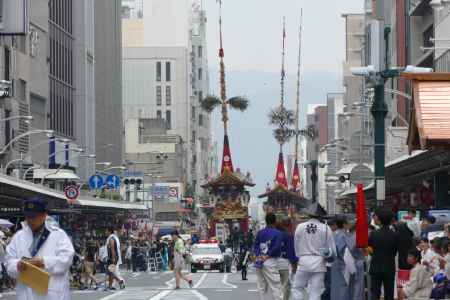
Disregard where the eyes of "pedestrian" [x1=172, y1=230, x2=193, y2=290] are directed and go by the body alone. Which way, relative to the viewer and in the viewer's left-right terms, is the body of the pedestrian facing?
facing to the left of the viewer

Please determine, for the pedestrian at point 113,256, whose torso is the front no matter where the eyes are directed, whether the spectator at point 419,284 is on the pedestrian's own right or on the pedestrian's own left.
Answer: on the pedestrian's own left

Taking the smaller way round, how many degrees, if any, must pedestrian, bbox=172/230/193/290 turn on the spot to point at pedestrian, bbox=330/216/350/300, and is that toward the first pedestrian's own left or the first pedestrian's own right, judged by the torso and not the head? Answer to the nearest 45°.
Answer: approximately 90° to the first pedestrian's own left

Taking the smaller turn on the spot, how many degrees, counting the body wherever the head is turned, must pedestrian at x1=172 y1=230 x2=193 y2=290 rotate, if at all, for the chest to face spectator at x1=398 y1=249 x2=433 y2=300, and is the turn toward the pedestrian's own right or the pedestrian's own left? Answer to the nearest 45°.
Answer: approximately 90° to the pedestrian's own left

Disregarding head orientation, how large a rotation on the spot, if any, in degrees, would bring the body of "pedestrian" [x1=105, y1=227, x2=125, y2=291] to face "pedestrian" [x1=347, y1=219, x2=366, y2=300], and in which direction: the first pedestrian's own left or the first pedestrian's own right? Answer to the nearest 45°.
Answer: approximately 90° to the first pedestrian's own left
